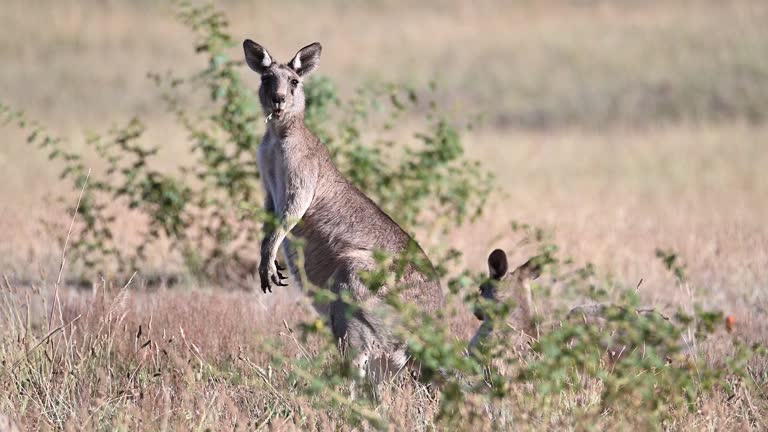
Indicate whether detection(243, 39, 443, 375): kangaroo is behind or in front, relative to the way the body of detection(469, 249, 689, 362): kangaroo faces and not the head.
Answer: in front

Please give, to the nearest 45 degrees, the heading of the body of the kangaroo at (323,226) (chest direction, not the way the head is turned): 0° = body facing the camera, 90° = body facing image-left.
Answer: approximately 45°

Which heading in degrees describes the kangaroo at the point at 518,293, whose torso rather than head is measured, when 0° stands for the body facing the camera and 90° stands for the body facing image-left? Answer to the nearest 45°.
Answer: approximately 90°

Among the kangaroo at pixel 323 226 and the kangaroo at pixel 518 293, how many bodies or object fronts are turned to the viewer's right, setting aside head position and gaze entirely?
0
